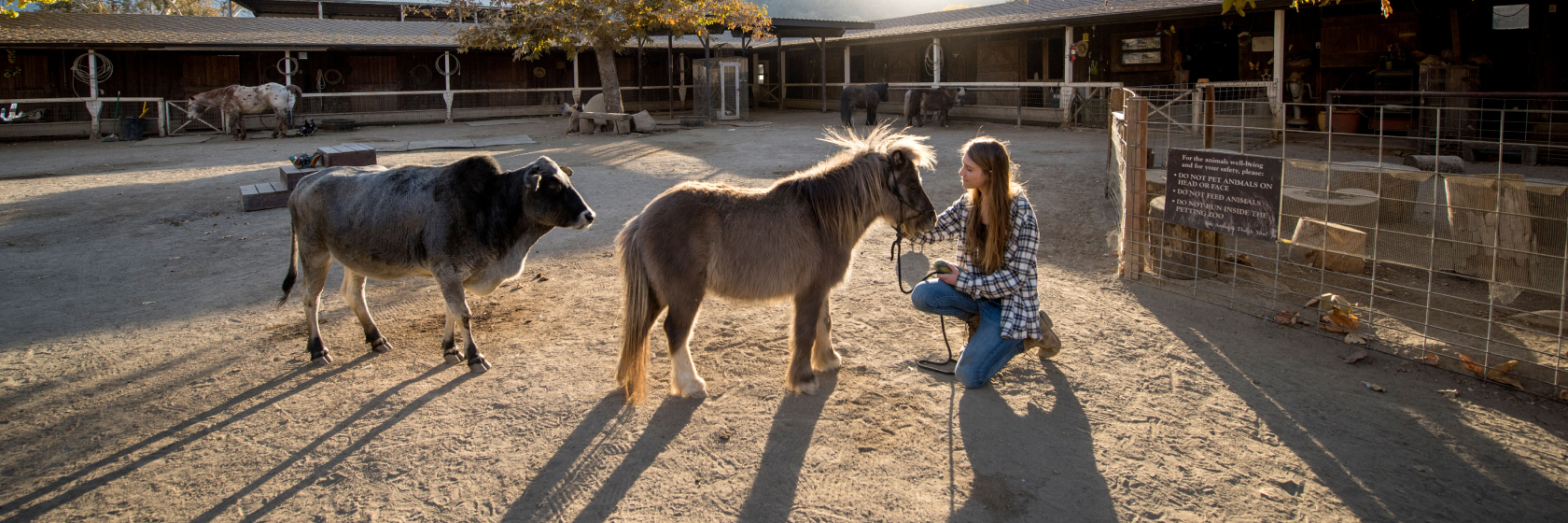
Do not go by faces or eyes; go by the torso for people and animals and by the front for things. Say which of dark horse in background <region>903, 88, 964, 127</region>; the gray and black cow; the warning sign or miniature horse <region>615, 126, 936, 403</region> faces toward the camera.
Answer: the warning sign

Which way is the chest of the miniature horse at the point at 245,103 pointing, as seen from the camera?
to the viewer's left

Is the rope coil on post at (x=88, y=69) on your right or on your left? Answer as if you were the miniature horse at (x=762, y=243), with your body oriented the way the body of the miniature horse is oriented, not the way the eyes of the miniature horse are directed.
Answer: on your left

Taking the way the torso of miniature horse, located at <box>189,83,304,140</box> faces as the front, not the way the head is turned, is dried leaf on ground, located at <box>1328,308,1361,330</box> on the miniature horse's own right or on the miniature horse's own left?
on the miniature horse's own left

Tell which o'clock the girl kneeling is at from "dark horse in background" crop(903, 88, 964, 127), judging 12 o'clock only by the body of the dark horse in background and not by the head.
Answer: The girl kneeling is roughly at 3 o'clock from the dark horse in background.

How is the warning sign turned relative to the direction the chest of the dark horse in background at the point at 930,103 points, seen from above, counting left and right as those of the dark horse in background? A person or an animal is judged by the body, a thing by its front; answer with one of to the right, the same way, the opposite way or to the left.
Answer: to the right

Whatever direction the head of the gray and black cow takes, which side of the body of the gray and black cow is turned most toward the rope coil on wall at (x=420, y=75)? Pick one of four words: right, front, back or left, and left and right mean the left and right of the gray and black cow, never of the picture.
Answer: left

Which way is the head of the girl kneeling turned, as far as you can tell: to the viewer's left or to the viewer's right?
to the viewer's left

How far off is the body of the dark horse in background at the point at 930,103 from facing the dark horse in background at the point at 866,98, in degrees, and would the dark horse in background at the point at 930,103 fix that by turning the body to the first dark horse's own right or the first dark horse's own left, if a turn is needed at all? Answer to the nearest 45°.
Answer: approximately 135° to the first dark horse's own left

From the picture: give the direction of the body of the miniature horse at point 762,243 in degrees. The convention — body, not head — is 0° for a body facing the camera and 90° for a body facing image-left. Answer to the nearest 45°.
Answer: approximately 270°
